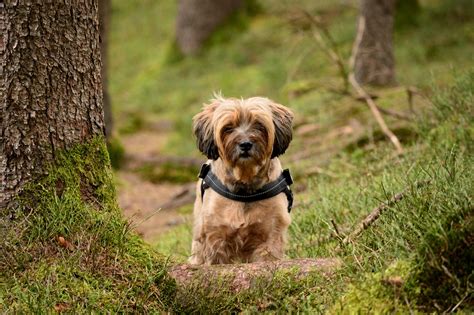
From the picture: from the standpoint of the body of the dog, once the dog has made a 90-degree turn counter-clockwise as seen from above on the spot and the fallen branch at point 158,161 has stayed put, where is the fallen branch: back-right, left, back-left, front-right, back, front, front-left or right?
left

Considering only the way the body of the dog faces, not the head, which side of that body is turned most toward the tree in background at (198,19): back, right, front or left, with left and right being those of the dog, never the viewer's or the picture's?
back

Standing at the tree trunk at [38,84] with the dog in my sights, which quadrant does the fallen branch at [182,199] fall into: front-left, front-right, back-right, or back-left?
front-left

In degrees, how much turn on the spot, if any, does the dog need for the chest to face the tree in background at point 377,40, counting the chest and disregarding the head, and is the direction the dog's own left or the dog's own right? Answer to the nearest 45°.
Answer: approximately 180°

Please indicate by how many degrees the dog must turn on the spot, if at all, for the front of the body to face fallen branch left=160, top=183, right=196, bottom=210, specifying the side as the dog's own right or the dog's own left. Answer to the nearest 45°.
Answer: approximately 180°

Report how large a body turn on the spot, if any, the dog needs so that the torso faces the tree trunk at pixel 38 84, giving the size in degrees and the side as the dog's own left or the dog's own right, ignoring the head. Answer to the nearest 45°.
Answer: approximately 45° to the dog's own right

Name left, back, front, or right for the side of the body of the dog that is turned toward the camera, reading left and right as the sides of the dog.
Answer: front
